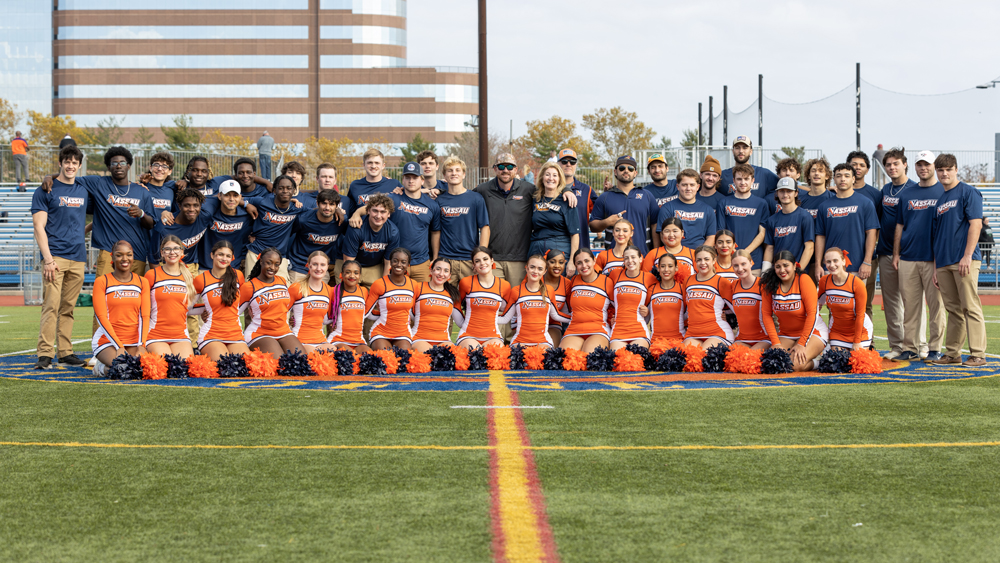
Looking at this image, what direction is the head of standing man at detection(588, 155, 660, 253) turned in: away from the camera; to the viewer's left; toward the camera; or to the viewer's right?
toward the camera

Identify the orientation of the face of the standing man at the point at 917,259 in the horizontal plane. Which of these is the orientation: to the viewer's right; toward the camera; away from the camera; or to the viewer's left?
toward the camera

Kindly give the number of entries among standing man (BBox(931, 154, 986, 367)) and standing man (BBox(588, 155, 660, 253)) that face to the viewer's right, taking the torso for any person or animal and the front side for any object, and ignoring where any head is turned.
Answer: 0

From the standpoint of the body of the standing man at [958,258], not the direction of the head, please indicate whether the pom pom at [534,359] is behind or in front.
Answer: in front

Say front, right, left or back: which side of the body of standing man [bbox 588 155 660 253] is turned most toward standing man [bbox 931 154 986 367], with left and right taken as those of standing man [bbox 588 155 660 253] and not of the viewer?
left

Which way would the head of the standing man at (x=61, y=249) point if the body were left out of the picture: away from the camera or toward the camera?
toward the camera

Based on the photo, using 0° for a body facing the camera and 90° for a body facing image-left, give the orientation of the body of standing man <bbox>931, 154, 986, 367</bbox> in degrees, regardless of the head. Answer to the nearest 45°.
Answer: approximately 45°

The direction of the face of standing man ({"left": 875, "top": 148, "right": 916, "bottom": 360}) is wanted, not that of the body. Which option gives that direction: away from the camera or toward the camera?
toward the camera

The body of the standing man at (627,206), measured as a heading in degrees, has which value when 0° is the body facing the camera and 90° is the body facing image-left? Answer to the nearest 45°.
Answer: approximately 0°

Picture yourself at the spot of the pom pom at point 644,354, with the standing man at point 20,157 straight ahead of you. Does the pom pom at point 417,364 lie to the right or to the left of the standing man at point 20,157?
left

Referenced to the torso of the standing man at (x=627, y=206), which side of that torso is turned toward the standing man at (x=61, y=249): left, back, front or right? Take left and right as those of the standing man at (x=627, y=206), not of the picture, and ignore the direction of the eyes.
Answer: right

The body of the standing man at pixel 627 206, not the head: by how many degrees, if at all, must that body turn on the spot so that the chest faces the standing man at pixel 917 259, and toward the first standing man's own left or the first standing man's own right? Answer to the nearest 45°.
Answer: approximately 90° to the first standing man's own left
